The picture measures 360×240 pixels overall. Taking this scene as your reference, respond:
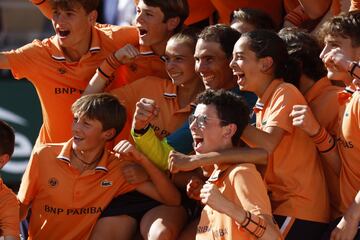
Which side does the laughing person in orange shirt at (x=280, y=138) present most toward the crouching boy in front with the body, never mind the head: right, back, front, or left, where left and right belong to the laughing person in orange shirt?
front

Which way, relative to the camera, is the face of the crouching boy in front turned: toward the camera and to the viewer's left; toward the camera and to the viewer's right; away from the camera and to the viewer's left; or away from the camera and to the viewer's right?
toward the camera and to the viewer's left

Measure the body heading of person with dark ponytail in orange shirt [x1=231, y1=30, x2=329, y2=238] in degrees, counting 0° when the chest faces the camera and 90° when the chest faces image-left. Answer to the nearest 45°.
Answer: approximately 90°

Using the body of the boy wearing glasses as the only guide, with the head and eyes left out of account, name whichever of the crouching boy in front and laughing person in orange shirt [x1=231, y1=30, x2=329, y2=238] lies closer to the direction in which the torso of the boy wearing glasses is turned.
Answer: the crouching boy in front

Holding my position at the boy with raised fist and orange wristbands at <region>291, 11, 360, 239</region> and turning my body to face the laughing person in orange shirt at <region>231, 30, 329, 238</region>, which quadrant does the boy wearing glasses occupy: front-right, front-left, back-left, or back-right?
front-left

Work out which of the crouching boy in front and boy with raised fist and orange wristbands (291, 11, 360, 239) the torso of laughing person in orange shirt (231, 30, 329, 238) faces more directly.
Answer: the crouching boy in front

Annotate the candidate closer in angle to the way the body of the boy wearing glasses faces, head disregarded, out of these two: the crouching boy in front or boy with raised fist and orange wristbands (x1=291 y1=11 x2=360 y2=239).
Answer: the crouching boy in front

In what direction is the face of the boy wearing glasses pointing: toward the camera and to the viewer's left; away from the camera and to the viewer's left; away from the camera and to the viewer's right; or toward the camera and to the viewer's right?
toward the camera and to the viewer's left
